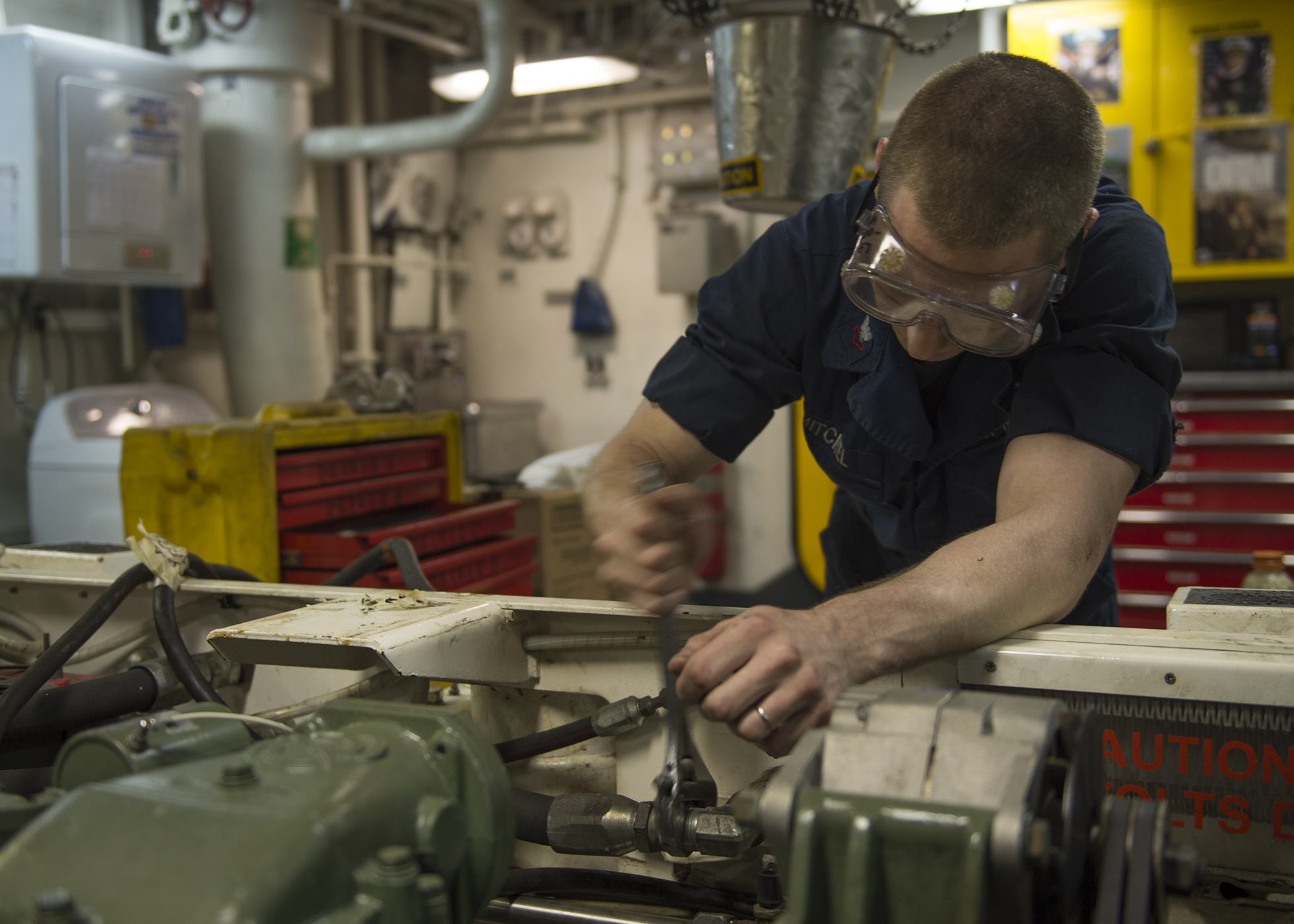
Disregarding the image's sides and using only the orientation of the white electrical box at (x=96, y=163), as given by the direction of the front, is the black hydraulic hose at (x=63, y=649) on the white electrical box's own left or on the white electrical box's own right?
on the white electrical box's own right

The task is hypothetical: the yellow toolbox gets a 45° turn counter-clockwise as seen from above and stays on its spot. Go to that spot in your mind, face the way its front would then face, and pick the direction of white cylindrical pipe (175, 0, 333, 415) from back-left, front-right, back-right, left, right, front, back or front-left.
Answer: left

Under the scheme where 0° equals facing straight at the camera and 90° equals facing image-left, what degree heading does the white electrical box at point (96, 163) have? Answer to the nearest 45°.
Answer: approximately 315°

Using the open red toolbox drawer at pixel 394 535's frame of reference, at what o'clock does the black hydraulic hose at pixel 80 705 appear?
The black hydraulic hose is roughly at 2 o'clock from the open red toolbox drawer.

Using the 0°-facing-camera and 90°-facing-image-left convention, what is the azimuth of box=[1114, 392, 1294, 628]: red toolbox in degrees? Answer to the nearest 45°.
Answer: approximately 0°

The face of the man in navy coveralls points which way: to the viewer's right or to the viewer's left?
to the viewer's left
